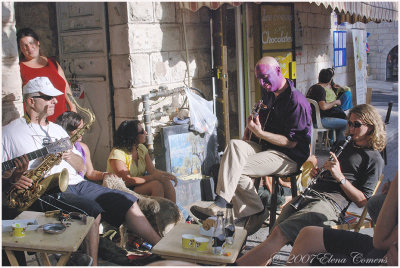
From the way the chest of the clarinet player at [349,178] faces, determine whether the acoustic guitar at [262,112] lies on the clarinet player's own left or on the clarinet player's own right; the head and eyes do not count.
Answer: on the clarinet player's own right

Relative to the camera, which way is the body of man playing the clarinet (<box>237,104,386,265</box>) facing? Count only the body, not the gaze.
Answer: to the viewer's left

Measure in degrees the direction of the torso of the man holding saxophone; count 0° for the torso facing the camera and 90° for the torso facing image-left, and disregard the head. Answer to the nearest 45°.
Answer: approximately 315°

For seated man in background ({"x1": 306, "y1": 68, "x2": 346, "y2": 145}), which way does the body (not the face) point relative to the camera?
to the viewer's right

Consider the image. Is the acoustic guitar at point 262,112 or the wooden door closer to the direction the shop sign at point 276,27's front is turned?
the acoustic guitar

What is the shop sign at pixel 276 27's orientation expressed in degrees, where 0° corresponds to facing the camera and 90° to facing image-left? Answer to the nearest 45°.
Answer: approximately 0°

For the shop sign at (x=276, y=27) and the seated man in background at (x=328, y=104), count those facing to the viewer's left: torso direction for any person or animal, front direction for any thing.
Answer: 0

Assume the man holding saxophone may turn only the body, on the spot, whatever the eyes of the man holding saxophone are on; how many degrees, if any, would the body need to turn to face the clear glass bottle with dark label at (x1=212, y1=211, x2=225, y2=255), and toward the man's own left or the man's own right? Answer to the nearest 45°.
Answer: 0° — they already face it

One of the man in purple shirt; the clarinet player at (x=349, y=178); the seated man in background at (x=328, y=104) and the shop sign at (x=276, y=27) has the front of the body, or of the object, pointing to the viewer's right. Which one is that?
the seated man in background at (x=328, y=104)
